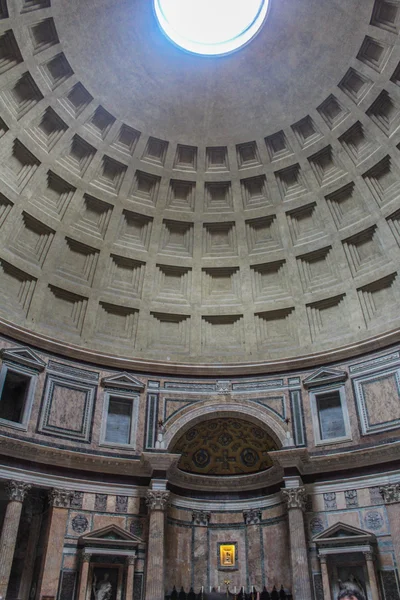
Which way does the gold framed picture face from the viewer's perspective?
toward the camera

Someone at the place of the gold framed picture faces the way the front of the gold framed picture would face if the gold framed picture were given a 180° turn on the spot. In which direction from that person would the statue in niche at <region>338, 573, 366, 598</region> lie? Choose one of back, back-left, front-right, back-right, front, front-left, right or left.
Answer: back-right

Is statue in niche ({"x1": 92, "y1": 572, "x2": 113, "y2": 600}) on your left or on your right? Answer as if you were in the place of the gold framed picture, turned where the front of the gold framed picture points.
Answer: on your right
